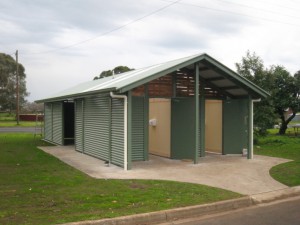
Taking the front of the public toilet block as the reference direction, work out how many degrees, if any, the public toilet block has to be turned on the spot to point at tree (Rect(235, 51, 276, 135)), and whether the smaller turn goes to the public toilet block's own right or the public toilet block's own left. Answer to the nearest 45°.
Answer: approximately 90° to the public toilet block's own left

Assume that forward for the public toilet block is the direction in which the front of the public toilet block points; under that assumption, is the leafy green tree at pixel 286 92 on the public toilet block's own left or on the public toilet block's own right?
on the public toilet block's own left

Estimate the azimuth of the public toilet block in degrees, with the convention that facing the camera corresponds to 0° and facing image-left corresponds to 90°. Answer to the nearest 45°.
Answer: approximately 315°
